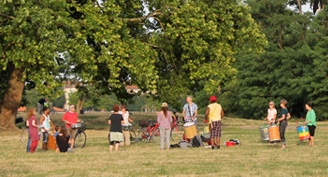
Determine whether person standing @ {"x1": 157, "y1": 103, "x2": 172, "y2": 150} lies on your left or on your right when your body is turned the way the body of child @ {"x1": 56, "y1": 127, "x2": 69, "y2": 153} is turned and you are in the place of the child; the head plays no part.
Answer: on your right

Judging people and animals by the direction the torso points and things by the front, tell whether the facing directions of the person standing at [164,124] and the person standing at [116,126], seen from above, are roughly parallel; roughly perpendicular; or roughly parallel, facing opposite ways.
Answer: roughly parallel

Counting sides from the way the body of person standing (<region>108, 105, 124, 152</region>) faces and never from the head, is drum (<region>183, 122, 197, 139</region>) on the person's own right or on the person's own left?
on the person's own right

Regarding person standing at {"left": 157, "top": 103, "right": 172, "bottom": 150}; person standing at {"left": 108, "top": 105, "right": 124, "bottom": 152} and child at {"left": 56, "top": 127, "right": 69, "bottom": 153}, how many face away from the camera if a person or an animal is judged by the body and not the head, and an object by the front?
3

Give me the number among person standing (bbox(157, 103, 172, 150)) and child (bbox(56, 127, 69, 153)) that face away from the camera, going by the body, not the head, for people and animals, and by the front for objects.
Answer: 2

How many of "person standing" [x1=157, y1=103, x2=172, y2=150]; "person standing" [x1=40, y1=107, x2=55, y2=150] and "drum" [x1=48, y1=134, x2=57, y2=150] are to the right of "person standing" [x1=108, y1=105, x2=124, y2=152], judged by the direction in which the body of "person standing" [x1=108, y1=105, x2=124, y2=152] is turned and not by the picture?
1

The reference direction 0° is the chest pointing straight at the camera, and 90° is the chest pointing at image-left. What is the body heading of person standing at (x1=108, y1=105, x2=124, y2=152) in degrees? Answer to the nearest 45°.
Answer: approximately 180°

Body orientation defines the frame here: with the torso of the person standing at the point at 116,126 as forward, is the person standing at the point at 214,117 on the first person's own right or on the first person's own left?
on the first person's own right

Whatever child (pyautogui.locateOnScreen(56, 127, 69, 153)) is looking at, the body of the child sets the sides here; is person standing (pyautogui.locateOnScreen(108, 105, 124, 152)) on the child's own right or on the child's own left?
on the child's own right

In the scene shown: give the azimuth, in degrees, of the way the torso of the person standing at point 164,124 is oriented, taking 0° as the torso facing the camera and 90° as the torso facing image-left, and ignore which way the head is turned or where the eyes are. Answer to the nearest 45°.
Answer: approximately 180°

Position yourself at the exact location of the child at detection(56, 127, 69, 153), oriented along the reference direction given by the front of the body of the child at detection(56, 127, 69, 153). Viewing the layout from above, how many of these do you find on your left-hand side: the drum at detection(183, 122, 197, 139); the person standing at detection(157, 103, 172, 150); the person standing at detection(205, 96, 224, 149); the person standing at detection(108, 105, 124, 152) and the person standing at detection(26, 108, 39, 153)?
1
